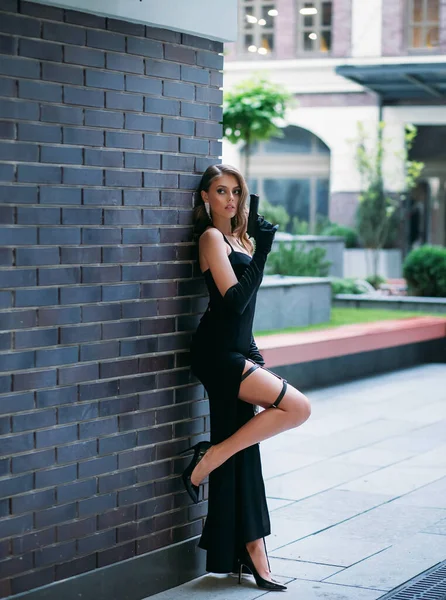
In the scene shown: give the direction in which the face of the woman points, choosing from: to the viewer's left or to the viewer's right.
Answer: to the viewer's right

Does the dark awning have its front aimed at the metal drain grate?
yes

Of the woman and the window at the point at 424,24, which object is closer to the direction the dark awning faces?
the woman

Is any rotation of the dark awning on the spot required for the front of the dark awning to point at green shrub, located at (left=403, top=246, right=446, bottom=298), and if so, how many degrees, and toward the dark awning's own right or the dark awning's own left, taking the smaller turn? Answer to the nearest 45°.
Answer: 0° — it already faces it

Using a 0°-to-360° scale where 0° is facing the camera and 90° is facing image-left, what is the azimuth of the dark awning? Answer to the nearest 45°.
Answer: approximately 0°

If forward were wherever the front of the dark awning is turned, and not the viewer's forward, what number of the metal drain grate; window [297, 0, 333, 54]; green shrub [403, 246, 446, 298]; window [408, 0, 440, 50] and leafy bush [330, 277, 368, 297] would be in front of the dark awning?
3

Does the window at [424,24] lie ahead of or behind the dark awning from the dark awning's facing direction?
behind

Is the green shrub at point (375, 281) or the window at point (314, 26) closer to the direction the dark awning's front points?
the green shrub

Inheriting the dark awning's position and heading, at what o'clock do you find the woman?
The woman is roughly at 12 o'clock from the dark awning.

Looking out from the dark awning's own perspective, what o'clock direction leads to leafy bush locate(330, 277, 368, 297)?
The leafy bush is roughly at 12 o'clock from the dark awning.

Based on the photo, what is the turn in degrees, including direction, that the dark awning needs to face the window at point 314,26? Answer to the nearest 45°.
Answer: approximately 135° to its right

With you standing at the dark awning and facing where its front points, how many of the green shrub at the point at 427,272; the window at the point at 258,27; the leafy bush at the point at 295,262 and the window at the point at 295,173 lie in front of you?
2
